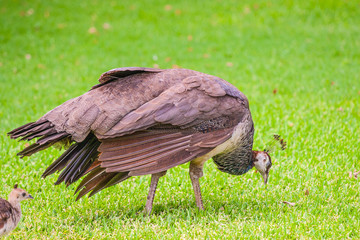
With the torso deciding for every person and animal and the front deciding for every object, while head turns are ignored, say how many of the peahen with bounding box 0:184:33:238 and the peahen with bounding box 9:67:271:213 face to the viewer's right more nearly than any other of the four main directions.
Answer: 2

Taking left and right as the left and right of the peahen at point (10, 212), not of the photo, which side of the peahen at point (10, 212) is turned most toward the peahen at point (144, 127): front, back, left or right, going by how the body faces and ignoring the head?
front

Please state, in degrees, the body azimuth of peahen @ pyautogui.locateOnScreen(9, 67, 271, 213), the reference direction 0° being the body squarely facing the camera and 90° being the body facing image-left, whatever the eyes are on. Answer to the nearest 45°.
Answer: approximately 270°

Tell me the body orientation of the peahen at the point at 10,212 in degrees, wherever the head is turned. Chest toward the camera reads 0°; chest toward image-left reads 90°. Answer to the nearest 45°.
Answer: approximately 270°

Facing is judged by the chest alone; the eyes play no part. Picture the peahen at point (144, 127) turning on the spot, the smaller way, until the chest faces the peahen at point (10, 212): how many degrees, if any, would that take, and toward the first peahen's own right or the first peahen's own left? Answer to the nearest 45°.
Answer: approximately 135° to the first peahen's own right

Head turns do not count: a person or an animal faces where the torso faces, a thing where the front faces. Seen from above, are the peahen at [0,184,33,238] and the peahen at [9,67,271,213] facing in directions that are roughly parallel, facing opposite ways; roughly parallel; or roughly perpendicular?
roughly parallel
